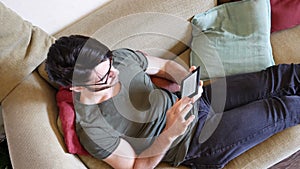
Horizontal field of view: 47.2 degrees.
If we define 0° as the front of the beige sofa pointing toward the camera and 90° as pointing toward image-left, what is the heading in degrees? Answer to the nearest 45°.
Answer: approximately 315°
